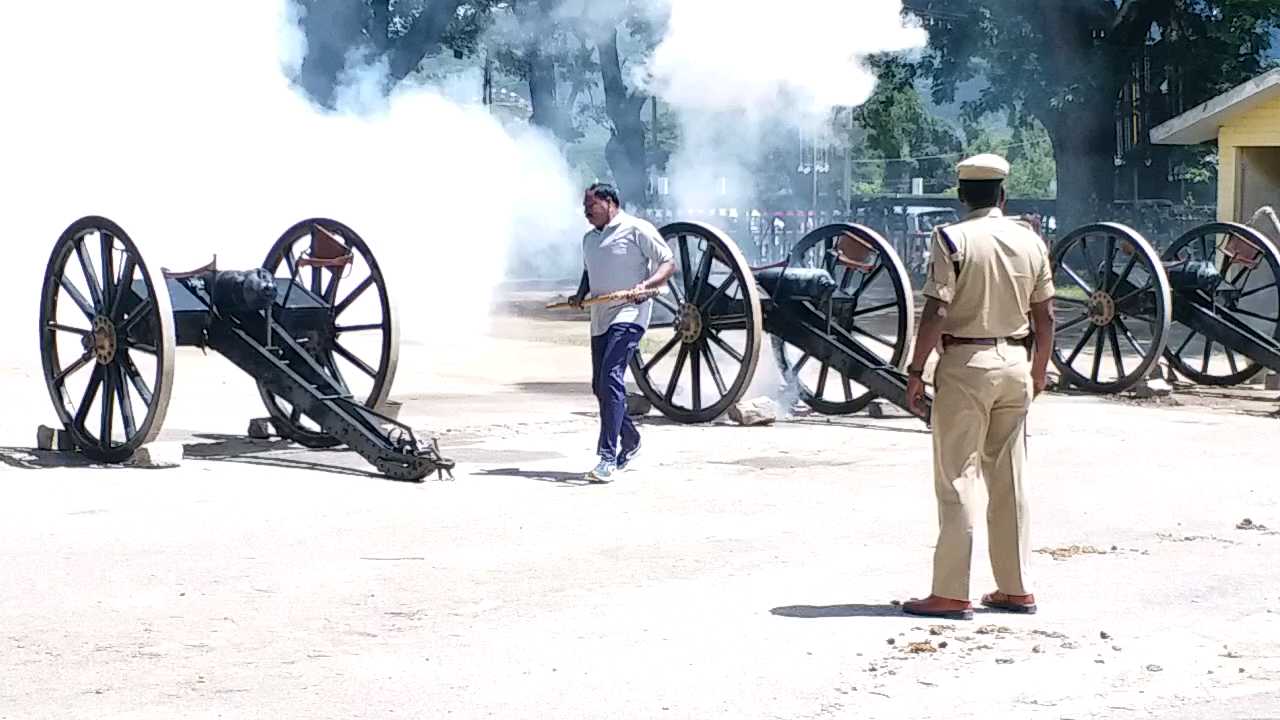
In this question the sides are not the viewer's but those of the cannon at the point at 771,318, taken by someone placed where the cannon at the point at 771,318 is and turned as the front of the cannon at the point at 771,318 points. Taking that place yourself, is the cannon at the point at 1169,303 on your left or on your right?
on your right

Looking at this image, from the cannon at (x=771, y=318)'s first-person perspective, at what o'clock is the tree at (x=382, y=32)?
The tree is roughly at 1 o'clock from the cannon.

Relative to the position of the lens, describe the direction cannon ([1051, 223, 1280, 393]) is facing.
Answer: facing away from the viewer and to the left of the viewer

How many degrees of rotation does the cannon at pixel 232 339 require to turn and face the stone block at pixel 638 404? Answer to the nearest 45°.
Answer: approximately 90° to its right

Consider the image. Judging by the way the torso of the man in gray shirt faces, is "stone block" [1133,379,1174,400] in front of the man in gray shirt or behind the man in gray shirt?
behind

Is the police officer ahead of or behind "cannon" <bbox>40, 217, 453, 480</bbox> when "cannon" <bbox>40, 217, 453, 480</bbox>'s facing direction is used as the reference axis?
behind

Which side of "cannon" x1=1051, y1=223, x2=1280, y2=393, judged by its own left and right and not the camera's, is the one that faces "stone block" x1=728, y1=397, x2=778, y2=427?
left

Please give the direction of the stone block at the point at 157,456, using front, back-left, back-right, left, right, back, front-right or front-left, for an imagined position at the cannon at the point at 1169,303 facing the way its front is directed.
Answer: left

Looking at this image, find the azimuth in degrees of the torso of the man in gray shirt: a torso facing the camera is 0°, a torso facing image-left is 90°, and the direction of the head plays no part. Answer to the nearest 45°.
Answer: approximately 45°

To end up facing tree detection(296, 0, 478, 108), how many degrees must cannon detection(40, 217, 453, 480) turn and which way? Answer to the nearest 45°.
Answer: approximately 45° to its right

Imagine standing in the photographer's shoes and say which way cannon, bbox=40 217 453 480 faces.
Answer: facing away from the viewer and to the left of the viewer

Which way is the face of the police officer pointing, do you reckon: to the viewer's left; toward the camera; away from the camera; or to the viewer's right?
away from the camera
